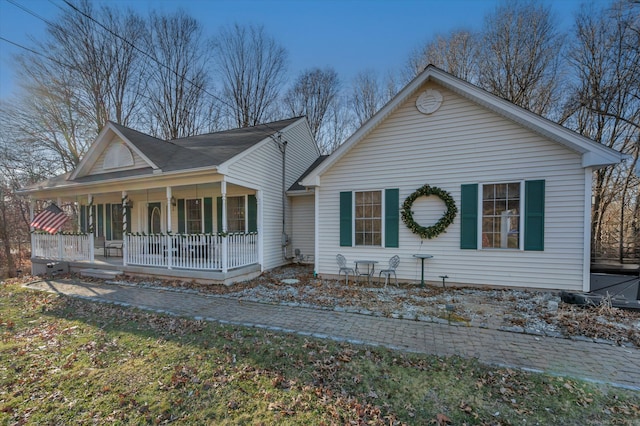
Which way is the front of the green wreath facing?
toward the camera

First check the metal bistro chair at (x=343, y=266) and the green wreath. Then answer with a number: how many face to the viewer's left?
0

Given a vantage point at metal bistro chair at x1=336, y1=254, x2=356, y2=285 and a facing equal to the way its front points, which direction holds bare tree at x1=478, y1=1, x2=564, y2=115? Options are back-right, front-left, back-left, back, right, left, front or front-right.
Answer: left

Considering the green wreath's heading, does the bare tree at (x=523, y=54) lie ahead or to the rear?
to the rear

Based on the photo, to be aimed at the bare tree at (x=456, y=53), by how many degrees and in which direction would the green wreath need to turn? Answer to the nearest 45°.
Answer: approximately 180°

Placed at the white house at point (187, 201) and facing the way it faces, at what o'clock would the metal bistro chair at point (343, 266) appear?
The metal bistro chair is roughly at 9 o'clock from the white house.

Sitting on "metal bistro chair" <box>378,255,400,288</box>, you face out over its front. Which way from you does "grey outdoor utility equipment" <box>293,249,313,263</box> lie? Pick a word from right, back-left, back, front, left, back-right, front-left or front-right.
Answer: right

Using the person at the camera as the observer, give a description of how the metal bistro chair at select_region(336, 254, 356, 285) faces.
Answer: facing the viewer and to the right of the viewer

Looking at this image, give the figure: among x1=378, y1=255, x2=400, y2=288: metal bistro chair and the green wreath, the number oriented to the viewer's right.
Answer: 0

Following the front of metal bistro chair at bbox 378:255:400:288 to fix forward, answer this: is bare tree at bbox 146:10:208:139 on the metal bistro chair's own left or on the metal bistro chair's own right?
on the metal bistro chair's own right

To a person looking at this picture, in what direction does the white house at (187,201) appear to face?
facing the viewer and to the left of the viewer
